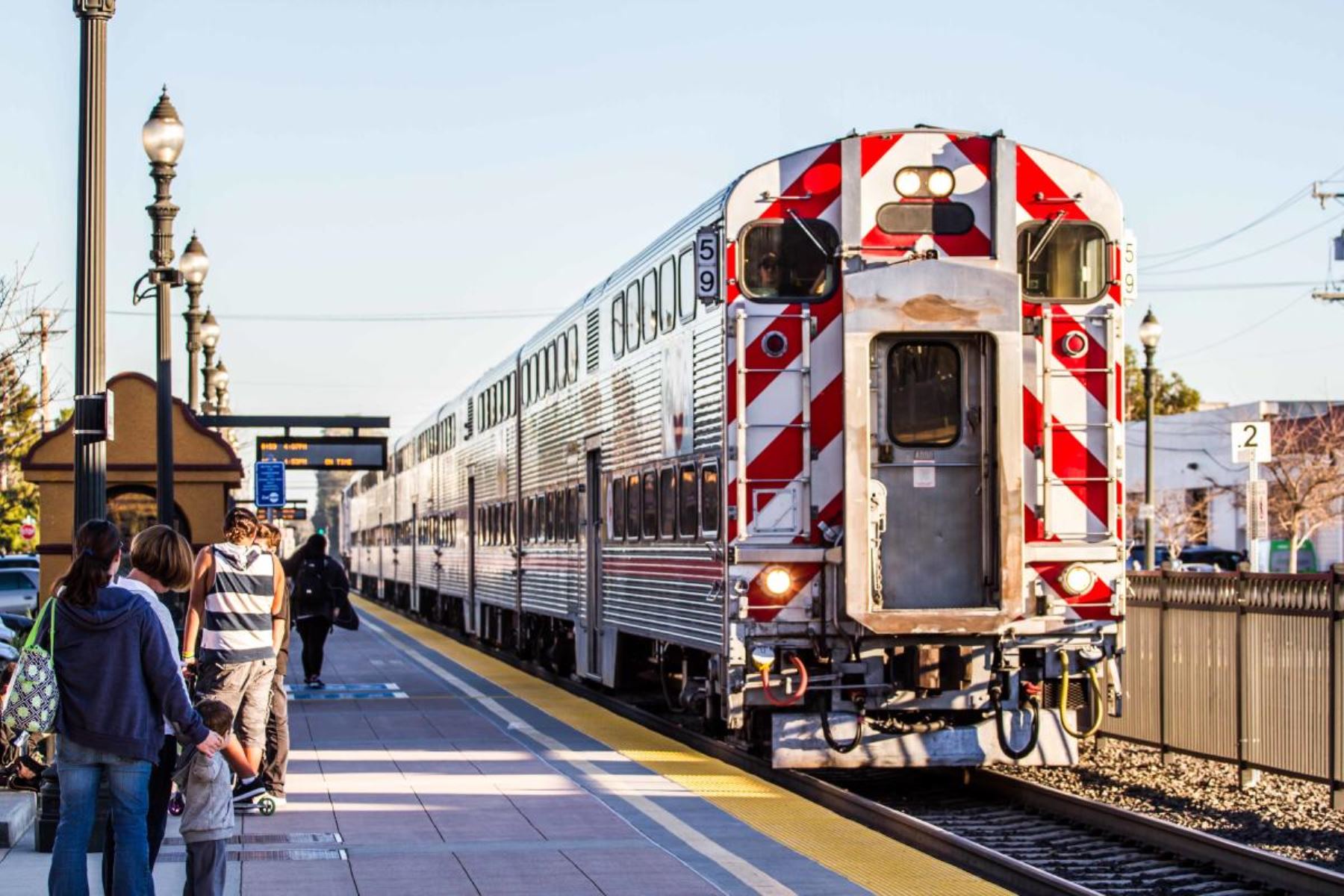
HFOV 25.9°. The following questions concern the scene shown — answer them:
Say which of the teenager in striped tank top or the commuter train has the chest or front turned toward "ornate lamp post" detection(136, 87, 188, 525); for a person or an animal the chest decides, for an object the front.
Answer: the teenager in striped tank top

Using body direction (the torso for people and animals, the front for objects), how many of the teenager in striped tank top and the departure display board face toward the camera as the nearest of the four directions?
1

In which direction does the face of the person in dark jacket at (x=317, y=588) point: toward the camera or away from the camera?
away from the camera

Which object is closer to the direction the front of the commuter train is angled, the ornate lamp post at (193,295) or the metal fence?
the metal fence

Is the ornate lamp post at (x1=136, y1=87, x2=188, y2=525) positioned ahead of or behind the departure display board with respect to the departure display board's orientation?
ahead

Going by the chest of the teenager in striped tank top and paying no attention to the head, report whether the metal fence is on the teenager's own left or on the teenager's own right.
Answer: on the teenager's own right

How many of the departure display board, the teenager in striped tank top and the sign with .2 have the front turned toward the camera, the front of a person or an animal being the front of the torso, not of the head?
2

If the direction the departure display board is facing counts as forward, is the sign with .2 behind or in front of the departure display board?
in front

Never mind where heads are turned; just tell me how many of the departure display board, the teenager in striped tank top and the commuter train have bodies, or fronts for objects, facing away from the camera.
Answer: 1

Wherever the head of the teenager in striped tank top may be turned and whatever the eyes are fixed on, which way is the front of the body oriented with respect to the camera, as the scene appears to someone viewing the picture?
away from the camera
